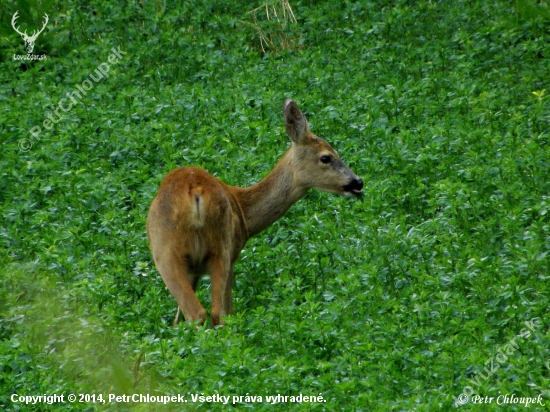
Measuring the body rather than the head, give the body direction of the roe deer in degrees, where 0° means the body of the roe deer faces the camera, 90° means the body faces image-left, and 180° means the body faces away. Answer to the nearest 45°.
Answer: approximately 225°
